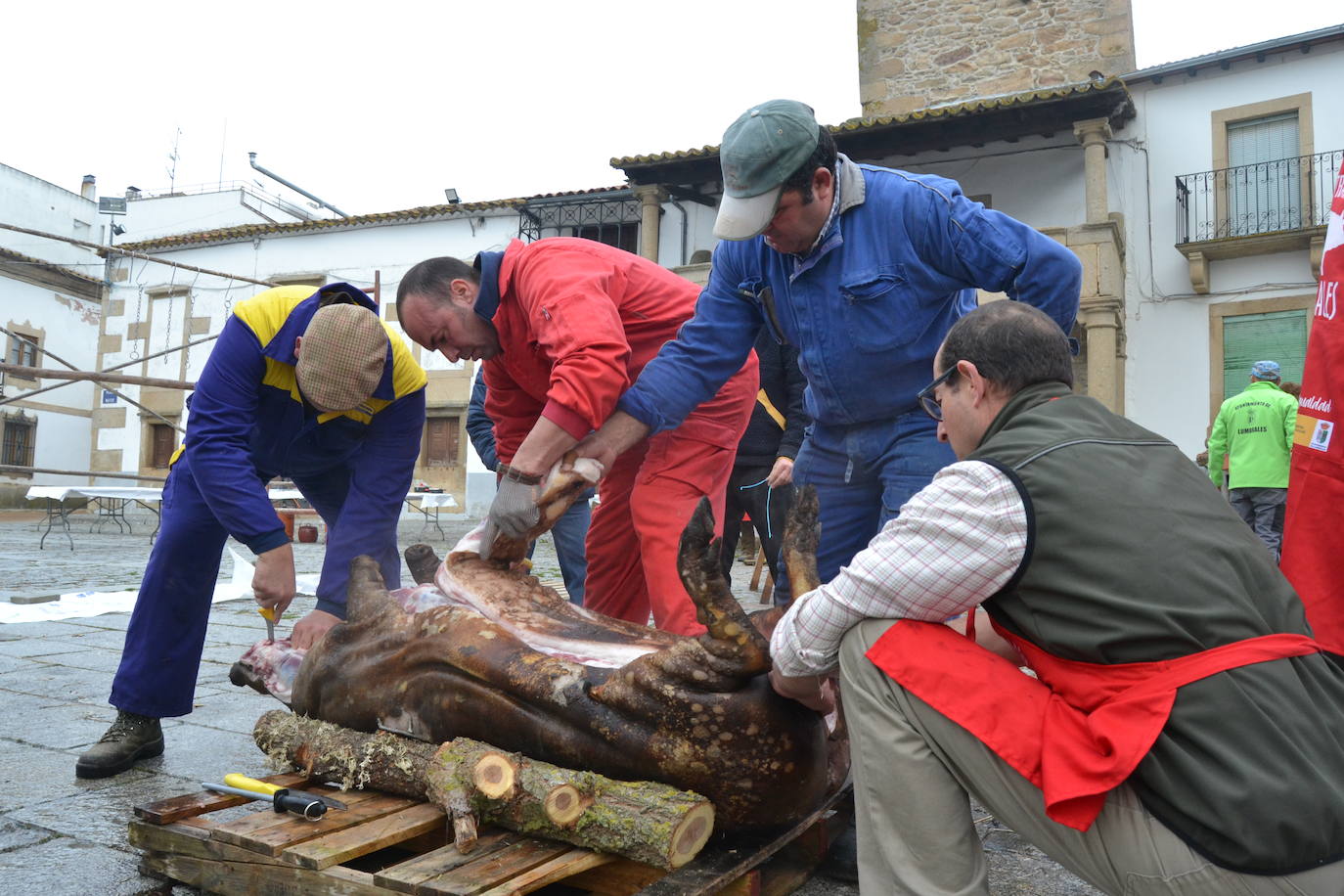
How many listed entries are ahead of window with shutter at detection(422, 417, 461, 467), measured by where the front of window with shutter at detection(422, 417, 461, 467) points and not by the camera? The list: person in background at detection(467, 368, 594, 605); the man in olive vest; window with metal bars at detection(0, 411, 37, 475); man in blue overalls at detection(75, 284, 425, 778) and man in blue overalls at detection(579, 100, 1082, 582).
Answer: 4

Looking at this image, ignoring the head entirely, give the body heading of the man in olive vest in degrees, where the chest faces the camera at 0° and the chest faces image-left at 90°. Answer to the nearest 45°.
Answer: approximately 135°

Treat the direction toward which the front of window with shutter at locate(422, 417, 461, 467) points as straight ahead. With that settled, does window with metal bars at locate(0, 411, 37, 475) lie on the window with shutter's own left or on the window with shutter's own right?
on the window with shutter's own right

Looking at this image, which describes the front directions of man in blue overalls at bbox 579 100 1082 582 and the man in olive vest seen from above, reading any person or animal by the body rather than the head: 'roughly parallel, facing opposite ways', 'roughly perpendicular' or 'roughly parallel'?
roughly perpendicular

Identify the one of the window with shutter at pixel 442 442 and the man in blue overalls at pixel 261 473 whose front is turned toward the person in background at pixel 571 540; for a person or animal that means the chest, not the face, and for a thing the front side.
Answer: the window with shutter

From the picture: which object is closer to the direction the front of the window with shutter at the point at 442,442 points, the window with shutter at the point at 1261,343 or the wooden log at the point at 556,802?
the wooden log

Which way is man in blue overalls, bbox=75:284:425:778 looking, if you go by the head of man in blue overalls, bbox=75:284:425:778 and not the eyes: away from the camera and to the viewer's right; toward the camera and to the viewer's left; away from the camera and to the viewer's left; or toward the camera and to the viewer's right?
toward the camera and to the viewer's right

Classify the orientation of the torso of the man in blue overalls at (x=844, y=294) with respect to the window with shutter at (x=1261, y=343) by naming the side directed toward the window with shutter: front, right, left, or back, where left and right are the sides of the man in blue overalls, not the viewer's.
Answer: back
